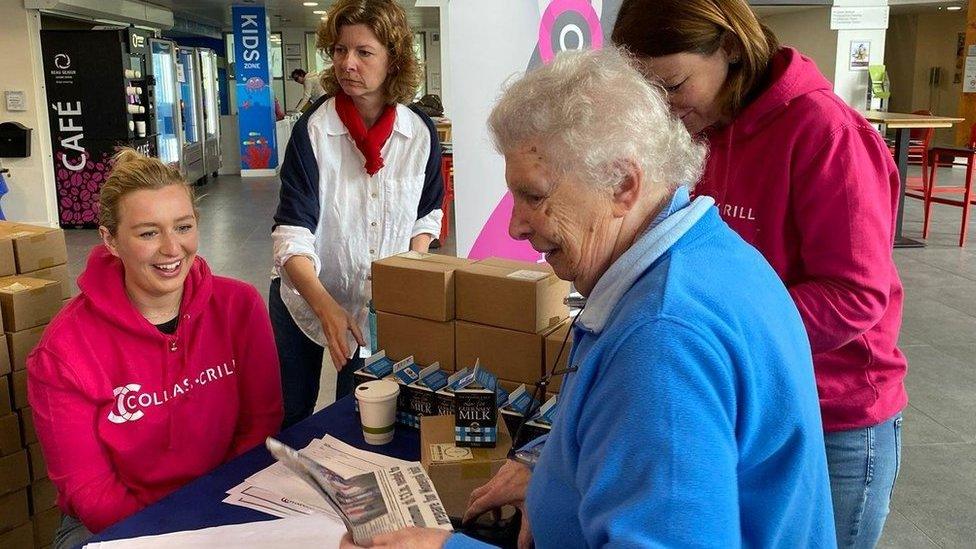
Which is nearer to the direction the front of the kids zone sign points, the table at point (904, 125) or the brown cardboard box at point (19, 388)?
the brown cardboard box

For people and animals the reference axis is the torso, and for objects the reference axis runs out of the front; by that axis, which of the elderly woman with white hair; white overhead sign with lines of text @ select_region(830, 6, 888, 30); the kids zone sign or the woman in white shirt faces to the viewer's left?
the elderly woman with white hair

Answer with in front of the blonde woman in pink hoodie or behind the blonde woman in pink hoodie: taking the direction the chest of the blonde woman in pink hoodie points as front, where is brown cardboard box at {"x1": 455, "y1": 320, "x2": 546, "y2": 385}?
in front

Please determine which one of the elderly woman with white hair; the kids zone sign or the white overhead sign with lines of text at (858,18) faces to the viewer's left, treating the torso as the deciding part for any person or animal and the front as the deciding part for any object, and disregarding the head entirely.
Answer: the elderly woman with white hair

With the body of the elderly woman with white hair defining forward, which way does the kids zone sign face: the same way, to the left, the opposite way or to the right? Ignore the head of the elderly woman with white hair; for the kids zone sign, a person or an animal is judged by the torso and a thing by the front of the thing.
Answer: to the left

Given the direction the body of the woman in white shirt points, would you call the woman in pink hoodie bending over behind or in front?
in front

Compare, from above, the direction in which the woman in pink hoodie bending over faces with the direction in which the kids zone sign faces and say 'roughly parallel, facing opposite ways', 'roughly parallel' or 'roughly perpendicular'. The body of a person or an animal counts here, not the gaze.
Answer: roughly perpendicular

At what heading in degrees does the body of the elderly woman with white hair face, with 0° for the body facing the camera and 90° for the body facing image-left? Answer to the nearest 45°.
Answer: approximately 90°

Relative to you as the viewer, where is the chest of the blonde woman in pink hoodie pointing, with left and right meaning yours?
facing the viewer and to the right of the viewer

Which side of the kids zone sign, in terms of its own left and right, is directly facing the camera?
front

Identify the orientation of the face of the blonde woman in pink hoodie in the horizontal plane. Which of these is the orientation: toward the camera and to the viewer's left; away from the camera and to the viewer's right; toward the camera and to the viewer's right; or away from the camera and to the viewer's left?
toward the camera and to the viewer's right

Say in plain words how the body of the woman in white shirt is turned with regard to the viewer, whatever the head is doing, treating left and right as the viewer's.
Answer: facing the viewer

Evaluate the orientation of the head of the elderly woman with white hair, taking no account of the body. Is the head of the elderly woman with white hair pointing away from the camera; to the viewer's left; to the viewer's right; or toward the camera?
to the viewer's left

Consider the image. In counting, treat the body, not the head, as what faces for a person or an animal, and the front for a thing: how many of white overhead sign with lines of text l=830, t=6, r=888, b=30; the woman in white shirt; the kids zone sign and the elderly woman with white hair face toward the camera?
3
